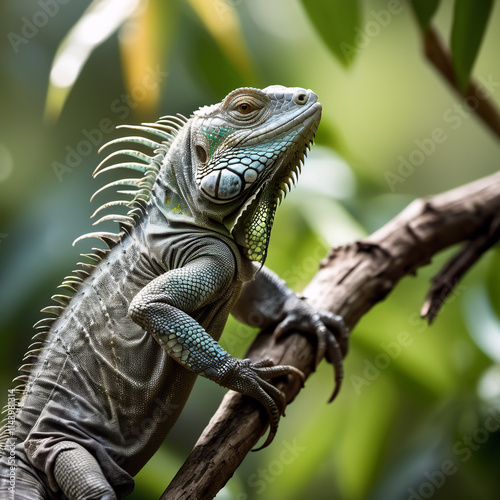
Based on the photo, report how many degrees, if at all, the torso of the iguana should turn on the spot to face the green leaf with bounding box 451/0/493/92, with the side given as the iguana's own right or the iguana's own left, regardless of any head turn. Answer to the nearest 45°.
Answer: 0° — it already faces it

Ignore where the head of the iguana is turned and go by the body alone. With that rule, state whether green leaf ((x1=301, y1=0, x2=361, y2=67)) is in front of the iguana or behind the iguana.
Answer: in front

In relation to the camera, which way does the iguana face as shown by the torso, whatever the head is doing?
to the viewer's right

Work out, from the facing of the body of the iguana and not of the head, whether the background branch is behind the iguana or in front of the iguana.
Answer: in front

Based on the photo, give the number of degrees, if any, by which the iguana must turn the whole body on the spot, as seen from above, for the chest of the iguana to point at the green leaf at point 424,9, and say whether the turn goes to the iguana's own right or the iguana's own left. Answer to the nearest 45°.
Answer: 0° — it already faces it

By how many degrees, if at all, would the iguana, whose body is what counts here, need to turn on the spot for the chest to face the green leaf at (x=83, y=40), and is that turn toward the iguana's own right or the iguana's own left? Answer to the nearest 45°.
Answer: approximately 90° to the iguana's own left
